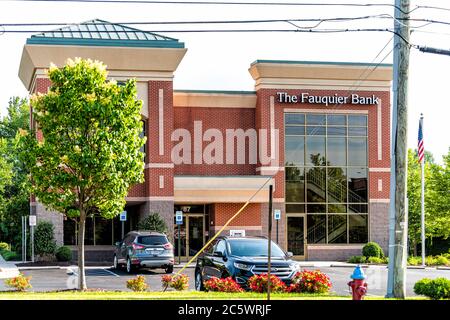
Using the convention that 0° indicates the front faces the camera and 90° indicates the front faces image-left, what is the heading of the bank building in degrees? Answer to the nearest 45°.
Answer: approximately 0°

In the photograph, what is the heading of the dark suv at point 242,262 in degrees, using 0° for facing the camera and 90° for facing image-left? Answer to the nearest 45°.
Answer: approximately 315°

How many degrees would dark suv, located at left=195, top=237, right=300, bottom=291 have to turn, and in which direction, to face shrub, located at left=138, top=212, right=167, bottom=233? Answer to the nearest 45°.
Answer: approximately 135° to its left

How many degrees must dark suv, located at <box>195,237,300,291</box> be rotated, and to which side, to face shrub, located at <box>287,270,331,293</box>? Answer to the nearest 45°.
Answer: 0° — it already faces it

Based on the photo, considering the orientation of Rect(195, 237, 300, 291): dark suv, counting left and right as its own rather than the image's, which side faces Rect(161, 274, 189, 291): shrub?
right
